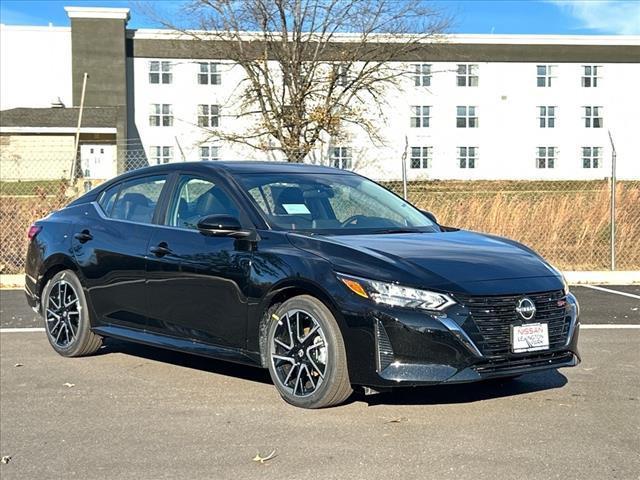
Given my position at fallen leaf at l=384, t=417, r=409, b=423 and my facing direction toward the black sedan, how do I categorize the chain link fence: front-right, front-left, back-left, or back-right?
front-right

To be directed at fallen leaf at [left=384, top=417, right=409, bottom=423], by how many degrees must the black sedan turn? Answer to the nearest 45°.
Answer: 0° — it already faces it

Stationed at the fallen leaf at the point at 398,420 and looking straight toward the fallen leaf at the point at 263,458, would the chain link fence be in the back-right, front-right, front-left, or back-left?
back-right

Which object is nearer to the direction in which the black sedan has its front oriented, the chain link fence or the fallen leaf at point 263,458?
the fallen leaf

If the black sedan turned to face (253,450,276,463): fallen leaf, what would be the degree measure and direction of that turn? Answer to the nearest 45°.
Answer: approximately 45° to its right

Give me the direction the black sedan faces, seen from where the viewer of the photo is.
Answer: facing the viewer and to the right of the viewer

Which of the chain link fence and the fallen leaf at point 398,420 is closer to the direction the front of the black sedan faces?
the fallen leaf
